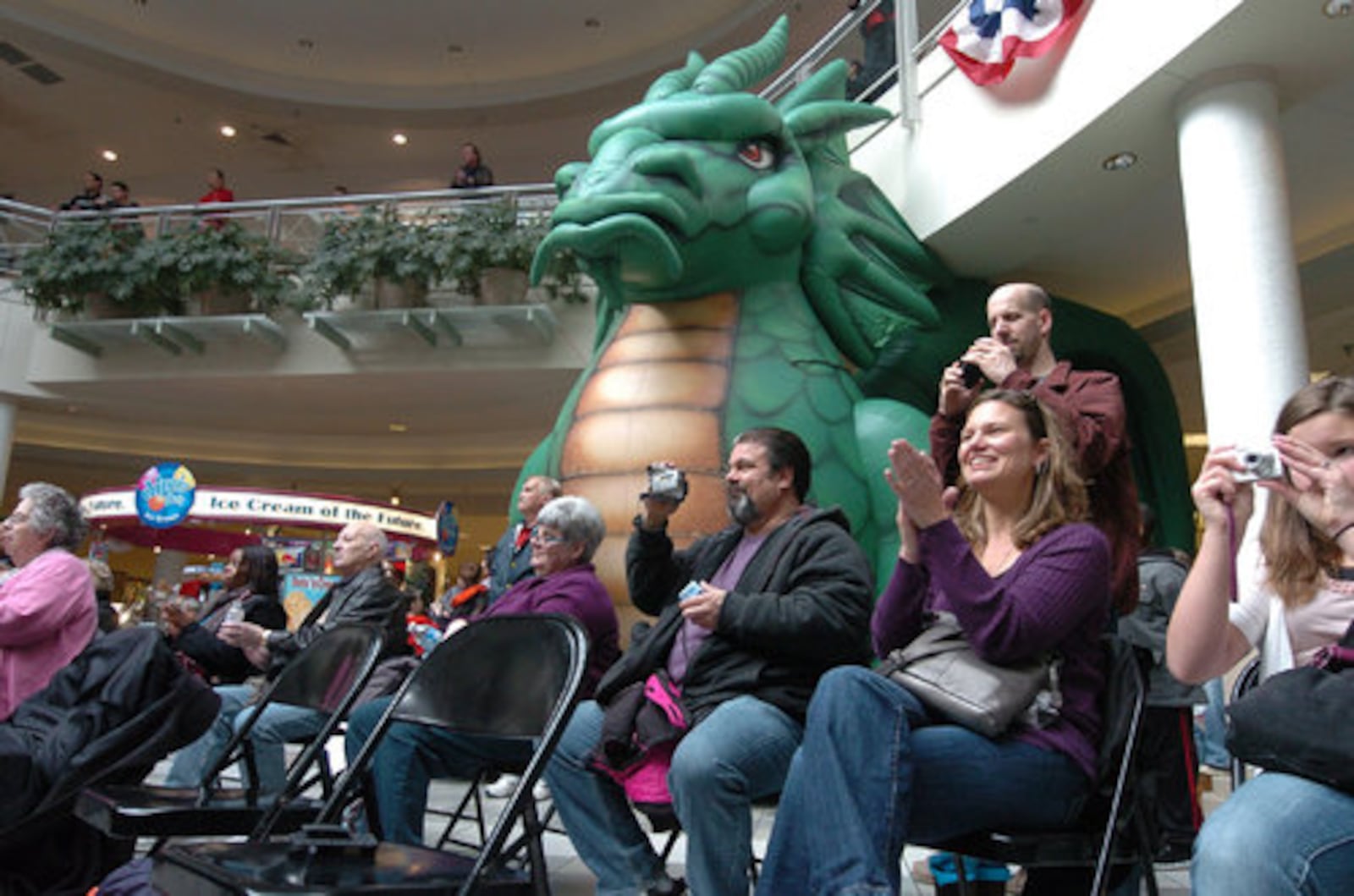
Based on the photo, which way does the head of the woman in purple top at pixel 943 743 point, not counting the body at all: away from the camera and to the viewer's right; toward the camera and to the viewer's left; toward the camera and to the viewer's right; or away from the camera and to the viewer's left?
toward the camera and to the viewer's left

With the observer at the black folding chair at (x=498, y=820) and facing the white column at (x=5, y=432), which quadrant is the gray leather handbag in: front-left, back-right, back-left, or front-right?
back-right

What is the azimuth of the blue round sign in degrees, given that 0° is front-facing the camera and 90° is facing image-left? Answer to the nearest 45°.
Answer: approximately 0°

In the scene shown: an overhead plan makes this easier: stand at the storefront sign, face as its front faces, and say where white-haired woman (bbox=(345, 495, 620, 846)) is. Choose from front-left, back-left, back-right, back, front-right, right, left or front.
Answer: front

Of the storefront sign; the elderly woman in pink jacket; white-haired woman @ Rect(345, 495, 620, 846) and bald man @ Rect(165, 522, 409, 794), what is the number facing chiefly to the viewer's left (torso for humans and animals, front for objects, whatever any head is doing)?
3

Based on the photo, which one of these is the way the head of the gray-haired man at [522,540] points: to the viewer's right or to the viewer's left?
to the viewer's left

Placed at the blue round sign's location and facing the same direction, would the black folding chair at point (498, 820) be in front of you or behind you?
in front

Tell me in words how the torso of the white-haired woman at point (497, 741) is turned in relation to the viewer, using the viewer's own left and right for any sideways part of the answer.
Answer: facing to the left of the viewer

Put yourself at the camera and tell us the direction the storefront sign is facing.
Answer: facing the viewer

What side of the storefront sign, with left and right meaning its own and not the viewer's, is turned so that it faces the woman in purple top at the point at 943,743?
front

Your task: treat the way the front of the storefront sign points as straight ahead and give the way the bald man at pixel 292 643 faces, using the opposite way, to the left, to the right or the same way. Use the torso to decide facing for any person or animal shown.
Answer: to the right

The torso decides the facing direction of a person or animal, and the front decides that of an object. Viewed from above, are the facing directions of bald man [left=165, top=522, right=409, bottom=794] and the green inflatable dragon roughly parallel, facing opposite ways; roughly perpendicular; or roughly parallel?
roughly parallel

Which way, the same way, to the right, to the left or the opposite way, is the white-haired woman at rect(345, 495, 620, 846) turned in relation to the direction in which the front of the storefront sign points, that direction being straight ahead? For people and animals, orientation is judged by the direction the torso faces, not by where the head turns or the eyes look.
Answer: to the right

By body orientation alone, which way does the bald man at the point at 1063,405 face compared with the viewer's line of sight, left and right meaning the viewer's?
facing the viewer and to the left of the viewer

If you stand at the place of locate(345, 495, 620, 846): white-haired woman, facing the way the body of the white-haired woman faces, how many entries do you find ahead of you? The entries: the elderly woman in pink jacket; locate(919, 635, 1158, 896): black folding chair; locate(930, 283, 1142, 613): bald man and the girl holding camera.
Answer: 1

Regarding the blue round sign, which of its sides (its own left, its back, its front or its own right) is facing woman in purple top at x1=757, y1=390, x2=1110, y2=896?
front

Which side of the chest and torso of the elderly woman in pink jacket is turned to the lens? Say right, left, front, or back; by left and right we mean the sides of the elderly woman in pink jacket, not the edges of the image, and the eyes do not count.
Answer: left

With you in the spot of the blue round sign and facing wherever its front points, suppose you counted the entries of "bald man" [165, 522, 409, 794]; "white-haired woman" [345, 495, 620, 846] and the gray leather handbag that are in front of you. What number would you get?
3

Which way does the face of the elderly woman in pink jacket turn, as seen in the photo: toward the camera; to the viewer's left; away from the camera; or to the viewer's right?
to the viewer's left
